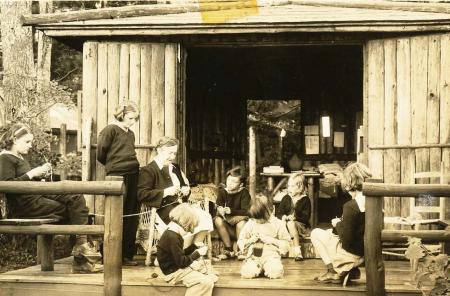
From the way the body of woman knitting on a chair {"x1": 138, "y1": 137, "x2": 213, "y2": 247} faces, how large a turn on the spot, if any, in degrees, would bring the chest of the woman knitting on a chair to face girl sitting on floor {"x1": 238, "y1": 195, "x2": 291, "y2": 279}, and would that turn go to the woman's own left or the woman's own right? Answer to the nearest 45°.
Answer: approximately 45° to the woman's own left

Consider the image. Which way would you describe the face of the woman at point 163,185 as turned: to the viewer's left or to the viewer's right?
to the viewer's right

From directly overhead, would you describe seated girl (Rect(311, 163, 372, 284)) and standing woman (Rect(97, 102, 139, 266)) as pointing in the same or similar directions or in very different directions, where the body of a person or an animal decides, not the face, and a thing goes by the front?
very different directions

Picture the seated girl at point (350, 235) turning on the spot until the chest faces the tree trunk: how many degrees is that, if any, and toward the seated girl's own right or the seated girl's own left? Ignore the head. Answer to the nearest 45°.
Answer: approximately 45° to the seated girl's own right

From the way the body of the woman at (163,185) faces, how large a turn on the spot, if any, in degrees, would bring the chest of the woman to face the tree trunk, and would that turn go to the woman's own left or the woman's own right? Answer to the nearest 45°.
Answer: approximately 180°

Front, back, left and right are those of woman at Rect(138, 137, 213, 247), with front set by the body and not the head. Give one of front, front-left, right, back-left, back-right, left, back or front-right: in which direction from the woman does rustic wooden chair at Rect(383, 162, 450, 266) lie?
front-left

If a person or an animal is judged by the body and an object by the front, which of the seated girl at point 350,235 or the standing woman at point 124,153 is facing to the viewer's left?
the seated girl

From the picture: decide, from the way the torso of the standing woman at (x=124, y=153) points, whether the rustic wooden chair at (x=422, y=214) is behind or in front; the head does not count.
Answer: in front

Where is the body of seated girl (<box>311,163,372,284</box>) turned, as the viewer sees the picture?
to the viewer's left

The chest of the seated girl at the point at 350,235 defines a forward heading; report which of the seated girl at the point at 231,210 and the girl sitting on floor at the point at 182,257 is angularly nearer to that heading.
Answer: the girl sitting on floor

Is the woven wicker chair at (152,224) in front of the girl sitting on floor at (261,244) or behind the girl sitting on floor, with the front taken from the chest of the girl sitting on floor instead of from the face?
behind

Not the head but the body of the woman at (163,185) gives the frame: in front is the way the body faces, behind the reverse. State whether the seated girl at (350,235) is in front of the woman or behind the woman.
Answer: in front
